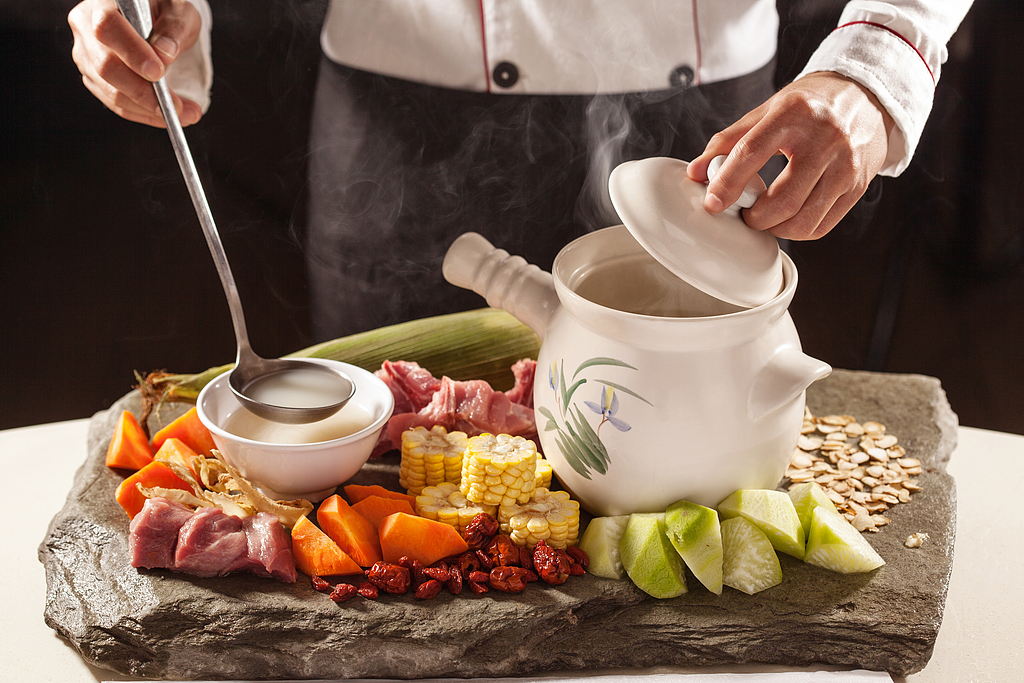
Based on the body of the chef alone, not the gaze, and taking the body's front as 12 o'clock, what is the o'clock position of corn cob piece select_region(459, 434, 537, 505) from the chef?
The corn cob piece is roughly at 12 o'clock from the chef.

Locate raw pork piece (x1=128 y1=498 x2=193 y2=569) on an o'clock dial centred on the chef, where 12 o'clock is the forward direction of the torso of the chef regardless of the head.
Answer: The raw pork piece is roughly at 1 o'clock from the chef.

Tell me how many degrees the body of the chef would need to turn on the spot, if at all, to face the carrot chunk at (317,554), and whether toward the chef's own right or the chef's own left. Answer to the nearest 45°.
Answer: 0° — they already face it

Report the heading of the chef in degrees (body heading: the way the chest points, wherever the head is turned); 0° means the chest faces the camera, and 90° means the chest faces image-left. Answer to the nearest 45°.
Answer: approximately 0°

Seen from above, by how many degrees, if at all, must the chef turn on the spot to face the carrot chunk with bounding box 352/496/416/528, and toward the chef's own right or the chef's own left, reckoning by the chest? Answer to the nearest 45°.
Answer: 0° — they already face it

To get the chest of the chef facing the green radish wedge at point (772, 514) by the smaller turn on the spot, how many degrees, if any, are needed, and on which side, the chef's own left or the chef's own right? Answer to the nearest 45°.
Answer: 0° — they already face it

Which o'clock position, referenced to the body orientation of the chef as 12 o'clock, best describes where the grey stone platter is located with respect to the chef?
The grey stone platter is roughly at 12 o'clock from the chef.
